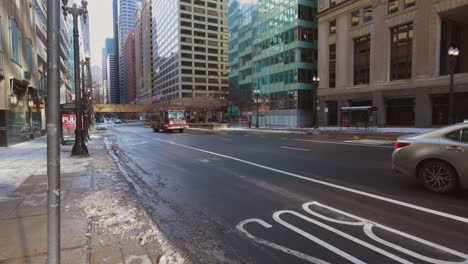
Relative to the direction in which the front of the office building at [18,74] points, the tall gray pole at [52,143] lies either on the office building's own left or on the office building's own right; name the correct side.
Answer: on the office building's own right

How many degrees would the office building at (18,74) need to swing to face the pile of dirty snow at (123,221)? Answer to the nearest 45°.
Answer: approximately 90° to its right

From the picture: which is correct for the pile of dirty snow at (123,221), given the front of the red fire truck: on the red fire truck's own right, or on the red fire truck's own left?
on the red fire truck's own right

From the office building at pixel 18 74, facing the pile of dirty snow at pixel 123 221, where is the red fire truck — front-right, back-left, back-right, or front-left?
back-left

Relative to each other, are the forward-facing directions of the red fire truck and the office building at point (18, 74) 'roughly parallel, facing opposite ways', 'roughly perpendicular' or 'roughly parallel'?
roughly perpendicular

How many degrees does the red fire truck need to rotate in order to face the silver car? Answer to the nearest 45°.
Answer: approximately 45° to its right

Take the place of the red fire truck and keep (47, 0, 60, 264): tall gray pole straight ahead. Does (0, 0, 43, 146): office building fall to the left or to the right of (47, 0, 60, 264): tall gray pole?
right

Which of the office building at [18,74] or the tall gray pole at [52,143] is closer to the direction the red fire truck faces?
the tall gray pole

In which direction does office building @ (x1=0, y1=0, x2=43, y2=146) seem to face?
to the viewer's right
